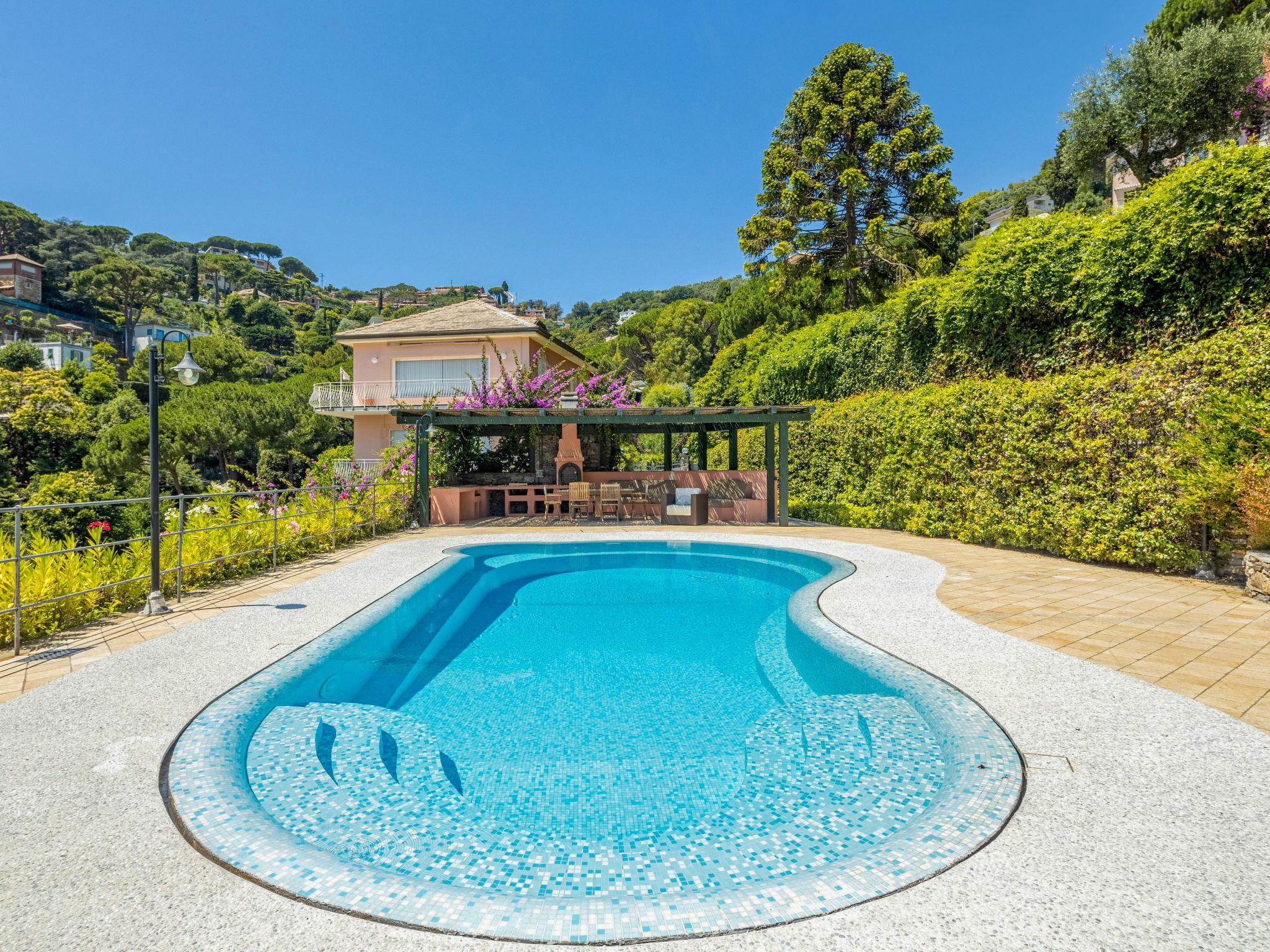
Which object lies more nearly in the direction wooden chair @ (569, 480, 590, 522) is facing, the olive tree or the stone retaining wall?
the olive tree

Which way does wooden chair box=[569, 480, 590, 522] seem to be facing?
away from the camera

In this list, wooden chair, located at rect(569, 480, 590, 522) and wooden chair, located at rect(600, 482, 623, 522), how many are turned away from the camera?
2

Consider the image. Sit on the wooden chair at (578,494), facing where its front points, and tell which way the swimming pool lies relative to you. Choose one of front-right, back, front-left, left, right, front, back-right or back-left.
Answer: back

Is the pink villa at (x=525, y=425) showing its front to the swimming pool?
yes

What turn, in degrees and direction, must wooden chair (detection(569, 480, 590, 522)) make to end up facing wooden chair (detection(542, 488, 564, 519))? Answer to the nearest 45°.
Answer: approximately 45° to its left

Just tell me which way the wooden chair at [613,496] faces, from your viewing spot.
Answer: facing away from the viewer

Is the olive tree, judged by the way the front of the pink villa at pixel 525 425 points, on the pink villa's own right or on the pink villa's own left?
on the pink villa's own left

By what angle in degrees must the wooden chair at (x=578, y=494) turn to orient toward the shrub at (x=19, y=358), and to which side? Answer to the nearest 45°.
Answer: approximately 45° to its left

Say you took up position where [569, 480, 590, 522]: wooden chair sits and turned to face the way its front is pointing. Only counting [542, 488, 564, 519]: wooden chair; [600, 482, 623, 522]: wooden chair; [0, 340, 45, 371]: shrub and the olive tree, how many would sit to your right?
2

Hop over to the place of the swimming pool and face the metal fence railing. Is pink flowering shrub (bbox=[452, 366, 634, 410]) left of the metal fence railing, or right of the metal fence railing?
right

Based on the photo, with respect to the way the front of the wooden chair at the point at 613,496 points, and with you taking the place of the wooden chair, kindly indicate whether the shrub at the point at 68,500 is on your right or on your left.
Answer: on your left

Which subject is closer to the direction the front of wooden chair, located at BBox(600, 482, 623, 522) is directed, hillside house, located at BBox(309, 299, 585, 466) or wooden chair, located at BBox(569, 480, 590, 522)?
the hillside house
